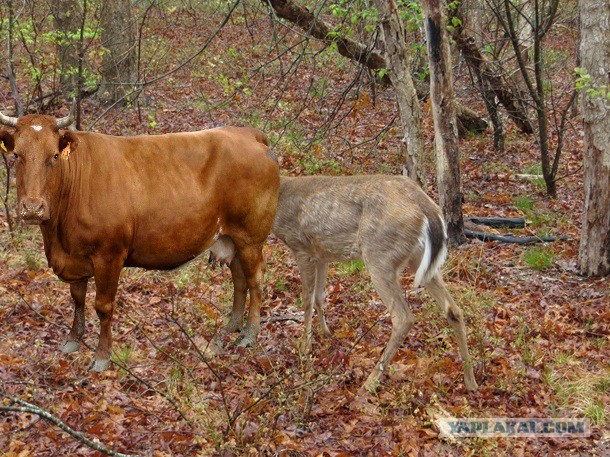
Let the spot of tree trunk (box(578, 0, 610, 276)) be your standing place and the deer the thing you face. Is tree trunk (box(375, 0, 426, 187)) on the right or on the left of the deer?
right

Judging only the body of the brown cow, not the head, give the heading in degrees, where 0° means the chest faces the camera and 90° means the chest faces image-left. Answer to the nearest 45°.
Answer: approximately 45°

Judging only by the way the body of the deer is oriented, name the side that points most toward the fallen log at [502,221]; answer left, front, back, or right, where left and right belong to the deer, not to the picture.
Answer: right

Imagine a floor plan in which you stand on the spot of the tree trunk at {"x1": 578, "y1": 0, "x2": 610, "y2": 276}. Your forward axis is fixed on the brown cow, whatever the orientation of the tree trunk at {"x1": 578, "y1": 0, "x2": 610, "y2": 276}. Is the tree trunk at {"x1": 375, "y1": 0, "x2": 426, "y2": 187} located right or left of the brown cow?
right

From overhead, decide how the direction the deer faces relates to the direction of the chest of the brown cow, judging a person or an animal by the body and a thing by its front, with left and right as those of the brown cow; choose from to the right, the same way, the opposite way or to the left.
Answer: to the right

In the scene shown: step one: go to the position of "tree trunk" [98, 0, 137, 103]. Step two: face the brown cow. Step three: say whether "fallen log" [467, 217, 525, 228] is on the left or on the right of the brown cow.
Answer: left

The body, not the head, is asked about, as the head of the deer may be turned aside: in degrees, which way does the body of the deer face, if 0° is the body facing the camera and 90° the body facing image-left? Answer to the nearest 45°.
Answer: approximately 135°

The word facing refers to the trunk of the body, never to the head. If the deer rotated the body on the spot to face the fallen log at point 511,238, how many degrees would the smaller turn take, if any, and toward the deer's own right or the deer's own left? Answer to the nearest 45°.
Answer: approximately 90° to the deer's own right

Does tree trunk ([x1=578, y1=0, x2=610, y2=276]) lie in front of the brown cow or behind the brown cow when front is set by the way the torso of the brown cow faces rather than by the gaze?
behind
